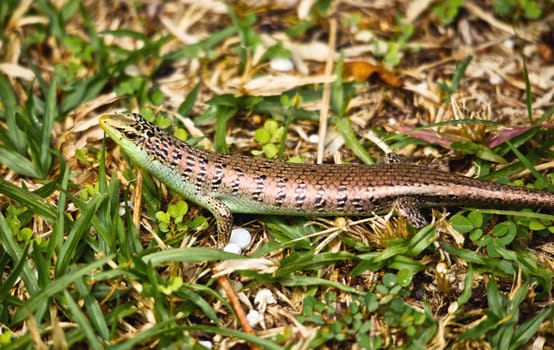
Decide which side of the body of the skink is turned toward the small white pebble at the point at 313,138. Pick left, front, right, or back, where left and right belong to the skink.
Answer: right

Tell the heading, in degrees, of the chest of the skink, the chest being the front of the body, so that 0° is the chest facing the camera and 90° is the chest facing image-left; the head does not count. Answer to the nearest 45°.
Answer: approximately 90°

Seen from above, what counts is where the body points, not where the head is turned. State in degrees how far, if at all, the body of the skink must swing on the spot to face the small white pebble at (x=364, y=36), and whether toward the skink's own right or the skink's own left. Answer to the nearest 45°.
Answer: approximately 90° to the skink's own right

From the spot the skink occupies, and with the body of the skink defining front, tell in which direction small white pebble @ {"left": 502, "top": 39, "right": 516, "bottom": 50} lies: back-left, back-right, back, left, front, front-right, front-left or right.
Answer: back-right

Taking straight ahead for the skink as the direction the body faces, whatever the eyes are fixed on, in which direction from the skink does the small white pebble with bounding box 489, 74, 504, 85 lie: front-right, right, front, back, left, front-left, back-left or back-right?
back-right

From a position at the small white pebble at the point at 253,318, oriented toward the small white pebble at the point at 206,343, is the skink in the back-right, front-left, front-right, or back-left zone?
back-right

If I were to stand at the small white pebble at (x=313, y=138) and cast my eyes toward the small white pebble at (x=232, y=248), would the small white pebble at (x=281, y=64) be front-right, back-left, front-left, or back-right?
back-right

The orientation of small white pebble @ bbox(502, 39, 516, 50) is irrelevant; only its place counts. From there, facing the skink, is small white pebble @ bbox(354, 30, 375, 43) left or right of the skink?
right

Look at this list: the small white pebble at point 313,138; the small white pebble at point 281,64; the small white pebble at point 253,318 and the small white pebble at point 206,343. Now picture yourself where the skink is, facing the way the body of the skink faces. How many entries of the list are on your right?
2

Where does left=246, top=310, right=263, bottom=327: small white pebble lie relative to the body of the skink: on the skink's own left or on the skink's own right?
on the skink's own left
